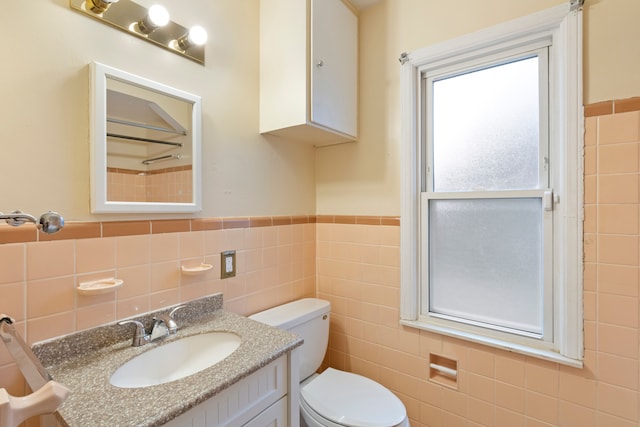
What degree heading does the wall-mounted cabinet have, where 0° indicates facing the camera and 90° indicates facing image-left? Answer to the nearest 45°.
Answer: approximately 315°

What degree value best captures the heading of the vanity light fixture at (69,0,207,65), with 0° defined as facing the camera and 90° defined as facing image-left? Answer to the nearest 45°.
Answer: approximately 315°

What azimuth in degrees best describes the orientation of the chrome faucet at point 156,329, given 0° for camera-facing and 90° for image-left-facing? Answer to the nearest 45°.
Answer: approximately 315°

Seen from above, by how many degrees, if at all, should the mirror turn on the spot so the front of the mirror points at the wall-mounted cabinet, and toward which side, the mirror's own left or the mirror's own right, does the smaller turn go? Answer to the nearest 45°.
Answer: approximately 45° to the mirror's own left

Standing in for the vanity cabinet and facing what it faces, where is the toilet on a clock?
The toilet is roughly at 9 o'clock from the vanity cabinet.

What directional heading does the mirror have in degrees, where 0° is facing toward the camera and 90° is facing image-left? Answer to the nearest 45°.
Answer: approximately 315°
